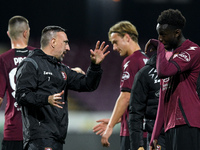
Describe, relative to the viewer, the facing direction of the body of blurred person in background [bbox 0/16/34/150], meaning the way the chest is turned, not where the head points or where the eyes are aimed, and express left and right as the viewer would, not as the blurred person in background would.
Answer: facing away from the viewer and to the right of the viewer
